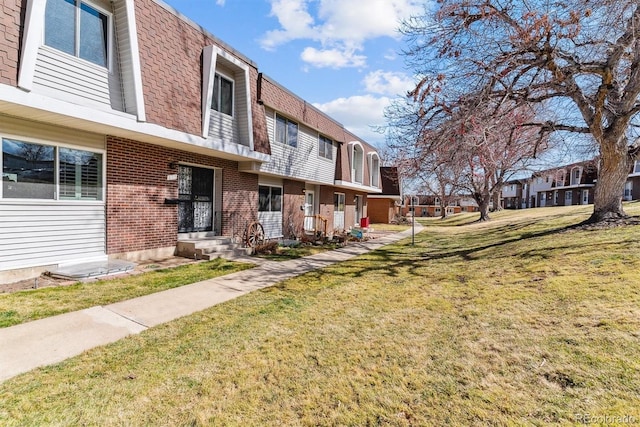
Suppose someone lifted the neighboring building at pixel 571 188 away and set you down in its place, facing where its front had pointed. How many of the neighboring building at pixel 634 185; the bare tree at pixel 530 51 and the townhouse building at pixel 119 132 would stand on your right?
0

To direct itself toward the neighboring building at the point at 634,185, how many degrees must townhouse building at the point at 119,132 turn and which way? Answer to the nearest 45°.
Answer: approximately 45° to its left

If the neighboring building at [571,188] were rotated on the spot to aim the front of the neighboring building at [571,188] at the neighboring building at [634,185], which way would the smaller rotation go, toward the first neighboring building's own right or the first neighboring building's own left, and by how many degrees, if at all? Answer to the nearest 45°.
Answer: approximately 90° to the first neighboring building's own left

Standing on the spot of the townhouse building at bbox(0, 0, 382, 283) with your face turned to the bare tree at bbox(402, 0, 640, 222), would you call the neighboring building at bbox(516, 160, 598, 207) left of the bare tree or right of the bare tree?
left

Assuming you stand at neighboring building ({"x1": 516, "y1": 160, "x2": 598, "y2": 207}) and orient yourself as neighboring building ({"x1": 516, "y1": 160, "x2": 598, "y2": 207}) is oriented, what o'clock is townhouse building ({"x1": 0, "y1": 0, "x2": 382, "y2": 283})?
The townhouse building is roughly at 11 o'clock from the neighboring building.

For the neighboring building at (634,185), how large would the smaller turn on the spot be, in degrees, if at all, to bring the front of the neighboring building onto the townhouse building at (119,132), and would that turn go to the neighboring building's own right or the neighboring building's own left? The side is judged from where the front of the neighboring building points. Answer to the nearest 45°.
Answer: approximately 45° to the neighboring building's own left

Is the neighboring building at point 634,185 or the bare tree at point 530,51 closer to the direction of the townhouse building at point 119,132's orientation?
the bare tree

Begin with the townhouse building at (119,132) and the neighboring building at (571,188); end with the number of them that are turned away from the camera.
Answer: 0

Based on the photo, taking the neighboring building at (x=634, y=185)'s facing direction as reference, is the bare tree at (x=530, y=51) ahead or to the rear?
ahead

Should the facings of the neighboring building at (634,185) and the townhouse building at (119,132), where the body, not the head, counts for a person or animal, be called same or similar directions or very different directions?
very different directions

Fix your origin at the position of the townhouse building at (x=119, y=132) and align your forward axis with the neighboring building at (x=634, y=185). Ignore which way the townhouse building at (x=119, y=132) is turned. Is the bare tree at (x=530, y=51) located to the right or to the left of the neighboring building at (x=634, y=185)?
right

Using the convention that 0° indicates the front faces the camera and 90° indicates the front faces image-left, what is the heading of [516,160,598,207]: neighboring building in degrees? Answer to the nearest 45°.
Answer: approximately 45°

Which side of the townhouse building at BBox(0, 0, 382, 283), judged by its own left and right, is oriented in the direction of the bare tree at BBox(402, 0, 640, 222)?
front

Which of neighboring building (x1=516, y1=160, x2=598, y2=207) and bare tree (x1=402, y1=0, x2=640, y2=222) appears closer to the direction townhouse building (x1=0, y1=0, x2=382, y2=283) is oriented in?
the bare tree

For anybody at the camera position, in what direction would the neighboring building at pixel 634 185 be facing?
facing the viewer and to the left of the viewer
